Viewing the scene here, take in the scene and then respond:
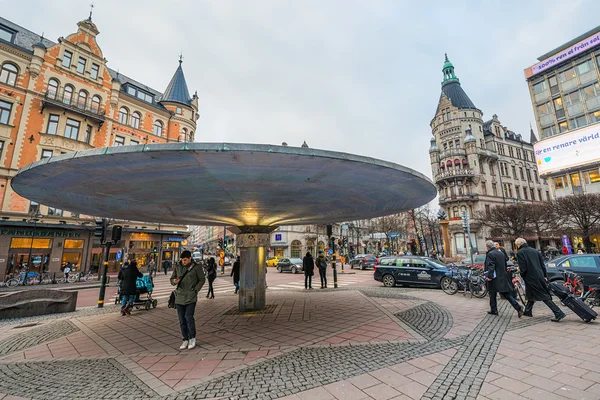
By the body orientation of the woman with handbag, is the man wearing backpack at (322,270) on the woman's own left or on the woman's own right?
on the woman's own right

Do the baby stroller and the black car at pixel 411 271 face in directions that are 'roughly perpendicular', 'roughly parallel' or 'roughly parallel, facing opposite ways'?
roughly perpendicular

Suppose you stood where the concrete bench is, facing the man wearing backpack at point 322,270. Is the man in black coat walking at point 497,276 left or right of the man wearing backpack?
right

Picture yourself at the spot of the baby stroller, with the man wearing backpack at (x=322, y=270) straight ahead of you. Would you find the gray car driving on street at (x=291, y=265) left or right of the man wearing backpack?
left

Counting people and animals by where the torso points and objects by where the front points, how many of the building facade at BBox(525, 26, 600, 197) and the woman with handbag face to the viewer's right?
0

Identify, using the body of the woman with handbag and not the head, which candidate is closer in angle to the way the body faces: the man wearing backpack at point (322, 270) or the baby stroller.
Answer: the baby stroller
